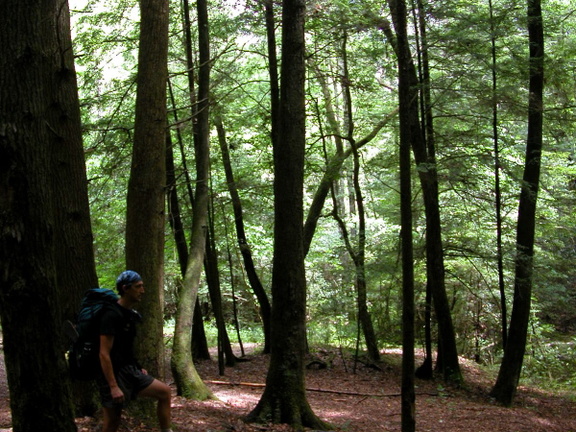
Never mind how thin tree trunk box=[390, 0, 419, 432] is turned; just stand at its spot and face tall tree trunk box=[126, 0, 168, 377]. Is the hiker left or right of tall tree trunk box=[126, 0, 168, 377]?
left

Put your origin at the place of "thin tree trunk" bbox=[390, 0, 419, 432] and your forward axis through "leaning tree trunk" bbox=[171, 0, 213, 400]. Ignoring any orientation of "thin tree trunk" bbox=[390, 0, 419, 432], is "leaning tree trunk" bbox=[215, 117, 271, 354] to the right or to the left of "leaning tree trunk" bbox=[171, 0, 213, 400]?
right

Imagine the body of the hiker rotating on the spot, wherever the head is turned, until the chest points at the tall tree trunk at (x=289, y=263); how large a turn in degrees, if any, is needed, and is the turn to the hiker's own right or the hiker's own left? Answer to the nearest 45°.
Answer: approximately 45° to the hiker's own left

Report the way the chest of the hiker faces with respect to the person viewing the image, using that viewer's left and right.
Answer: facing to the right of the viewer

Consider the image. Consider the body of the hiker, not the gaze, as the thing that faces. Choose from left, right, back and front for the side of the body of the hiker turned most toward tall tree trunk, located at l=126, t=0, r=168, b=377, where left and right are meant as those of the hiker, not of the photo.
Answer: left

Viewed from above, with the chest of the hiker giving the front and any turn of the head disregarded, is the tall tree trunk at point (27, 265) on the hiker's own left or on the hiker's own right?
on the hiker's own right

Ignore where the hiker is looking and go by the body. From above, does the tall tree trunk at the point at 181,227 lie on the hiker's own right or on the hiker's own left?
on the hiker's own left

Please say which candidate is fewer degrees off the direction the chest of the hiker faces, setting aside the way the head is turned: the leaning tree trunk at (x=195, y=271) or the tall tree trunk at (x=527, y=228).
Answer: the tall tree trunk
